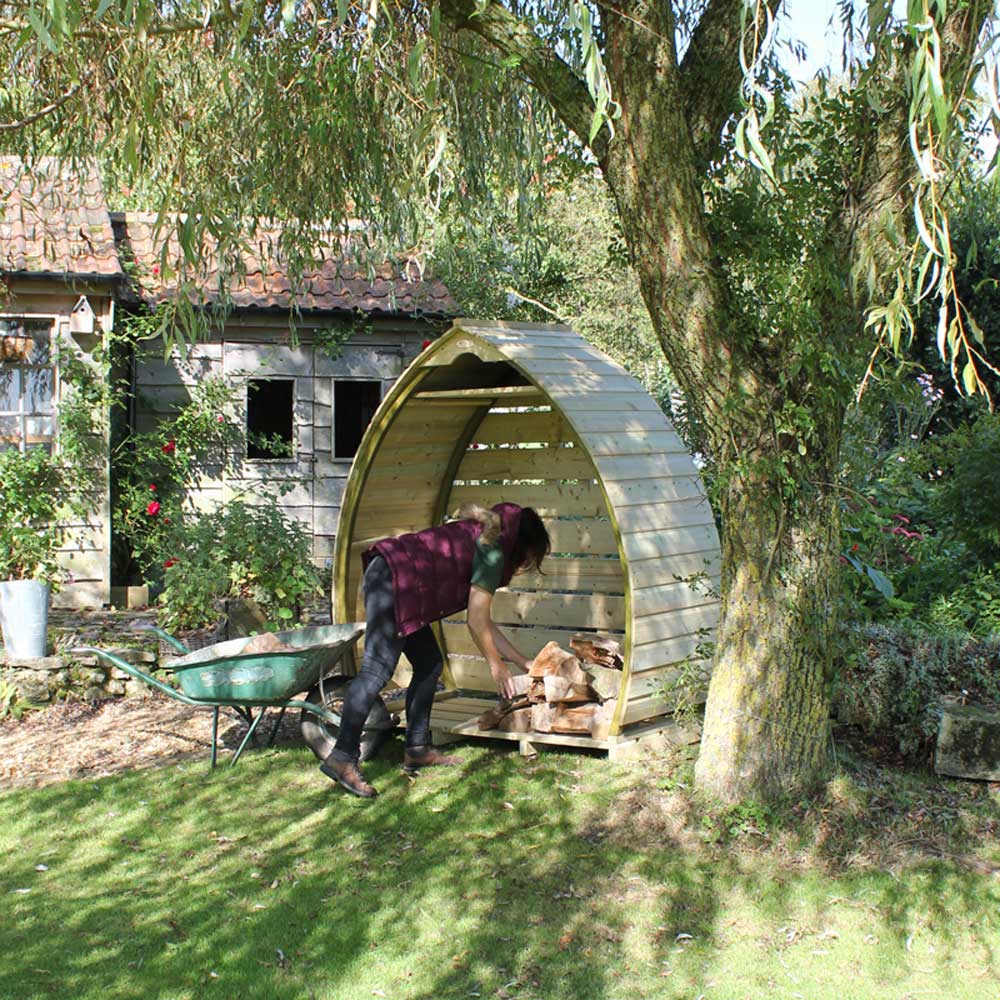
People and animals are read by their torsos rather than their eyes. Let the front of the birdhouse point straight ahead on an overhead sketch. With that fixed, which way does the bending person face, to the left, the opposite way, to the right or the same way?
to the left

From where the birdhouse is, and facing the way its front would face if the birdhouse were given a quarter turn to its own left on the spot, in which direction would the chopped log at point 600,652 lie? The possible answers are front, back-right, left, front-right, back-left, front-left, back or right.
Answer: front-right

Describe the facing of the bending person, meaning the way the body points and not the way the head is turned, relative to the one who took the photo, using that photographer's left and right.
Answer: facing to the right of the viewer

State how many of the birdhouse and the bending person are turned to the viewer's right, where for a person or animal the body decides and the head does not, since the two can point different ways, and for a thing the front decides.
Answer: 1

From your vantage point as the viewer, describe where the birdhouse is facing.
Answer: facing the viewer

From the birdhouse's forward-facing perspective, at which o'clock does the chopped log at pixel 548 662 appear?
The chopped log is roughly at 11 o'clock from the birdhouse.

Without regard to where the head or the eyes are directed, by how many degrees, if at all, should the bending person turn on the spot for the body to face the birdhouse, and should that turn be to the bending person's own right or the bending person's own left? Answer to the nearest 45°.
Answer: approximately 135° to the bending person's own left

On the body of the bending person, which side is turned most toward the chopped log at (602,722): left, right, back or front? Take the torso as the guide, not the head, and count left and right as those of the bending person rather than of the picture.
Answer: front

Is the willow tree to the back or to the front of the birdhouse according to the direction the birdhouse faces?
to the front

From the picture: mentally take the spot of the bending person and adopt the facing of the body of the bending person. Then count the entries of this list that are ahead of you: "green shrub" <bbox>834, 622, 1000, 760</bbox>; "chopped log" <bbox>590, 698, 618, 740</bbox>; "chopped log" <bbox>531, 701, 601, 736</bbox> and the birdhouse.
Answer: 3

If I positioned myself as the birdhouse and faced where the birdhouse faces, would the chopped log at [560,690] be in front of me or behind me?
in front

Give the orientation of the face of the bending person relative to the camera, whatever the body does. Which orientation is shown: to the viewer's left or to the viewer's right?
to the viewer's right

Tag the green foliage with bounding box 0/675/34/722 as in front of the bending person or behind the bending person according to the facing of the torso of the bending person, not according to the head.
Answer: behind

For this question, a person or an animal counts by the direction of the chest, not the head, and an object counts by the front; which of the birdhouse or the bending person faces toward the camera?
the birdhouse

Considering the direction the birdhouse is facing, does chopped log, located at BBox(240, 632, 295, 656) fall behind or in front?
in front

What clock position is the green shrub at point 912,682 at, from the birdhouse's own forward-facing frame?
The green shrub is roughly at 11 o'clock from the birdhouse.
